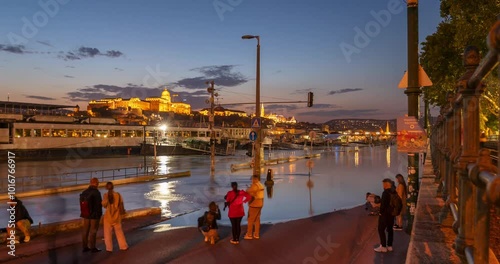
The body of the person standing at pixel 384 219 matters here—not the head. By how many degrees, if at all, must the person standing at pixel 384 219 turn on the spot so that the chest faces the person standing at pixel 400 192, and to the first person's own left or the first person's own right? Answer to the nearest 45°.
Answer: approximately 90° to the first person's own right

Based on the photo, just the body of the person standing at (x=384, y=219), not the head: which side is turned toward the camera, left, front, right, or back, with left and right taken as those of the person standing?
left

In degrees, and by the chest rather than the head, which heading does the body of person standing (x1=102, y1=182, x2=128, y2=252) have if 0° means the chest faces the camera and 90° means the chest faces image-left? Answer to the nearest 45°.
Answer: approximately 180°

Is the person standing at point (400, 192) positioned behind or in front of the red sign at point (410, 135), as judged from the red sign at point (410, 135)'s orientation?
behind

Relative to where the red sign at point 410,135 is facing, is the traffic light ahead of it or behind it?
behind

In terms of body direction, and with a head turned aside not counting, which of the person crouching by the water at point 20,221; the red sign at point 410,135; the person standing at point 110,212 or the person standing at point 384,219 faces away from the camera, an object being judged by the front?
the person standing at point 110,212

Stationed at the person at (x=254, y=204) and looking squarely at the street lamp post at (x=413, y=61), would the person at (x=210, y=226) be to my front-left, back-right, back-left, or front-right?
back-right

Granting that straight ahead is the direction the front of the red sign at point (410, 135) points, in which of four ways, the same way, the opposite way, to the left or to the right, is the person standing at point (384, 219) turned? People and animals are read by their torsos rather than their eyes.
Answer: to the right
